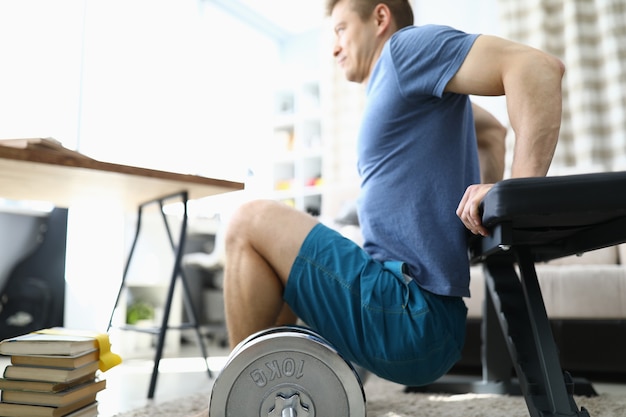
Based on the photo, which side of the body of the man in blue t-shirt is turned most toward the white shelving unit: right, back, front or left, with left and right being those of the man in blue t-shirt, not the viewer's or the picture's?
right

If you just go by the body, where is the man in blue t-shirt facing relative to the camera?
to the viewer's left

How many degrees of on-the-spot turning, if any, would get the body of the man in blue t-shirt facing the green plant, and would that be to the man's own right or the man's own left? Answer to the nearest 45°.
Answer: approximately 45° to the man's own right

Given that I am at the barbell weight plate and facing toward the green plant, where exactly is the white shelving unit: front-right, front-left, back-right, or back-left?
front-right

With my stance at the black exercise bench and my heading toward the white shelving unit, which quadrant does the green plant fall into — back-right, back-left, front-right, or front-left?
front-left

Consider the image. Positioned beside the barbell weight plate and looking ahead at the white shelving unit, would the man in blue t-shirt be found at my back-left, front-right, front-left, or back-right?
front-right

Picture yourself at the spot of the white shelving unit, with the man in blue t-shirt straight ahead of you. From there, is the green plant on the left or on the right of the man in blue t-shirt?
right

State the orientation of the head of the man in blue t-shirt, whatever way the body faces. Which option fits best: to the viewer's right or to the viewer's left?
to the viewer's left
